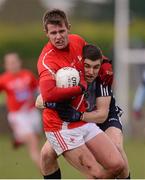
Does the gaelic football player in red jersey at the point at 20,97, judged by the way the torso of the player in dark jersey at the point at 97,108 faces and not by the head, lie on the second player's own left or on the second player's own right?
on the second player's own right

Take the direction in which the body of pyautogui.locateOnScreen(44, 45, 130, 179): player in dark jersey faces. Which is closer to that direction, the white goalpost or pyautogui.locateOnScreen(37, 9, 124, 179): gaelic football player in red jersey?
the gaelic football player in red jersey

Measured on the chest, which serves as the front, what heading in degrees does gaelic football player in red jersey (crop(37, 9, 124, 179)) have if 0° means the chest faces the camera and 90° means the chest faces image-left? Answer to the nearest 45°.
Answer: approximately 315°

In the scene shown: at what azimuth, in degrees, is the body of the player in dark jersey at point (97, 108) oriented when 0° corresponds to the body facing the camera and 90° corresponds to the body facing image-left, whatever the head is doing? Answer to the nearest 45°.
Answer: approximately 45°
